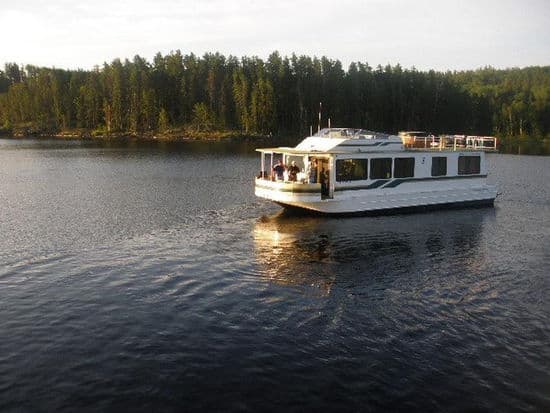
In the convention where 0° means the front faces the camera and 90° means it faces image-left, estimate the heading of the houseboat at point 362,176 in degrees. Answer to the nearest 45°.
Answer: approximately 45°
